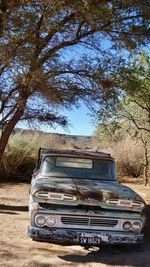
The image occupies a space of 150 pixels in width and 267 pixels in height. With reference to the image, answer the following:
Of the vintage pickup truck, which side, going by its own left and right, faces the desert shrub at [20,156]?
back

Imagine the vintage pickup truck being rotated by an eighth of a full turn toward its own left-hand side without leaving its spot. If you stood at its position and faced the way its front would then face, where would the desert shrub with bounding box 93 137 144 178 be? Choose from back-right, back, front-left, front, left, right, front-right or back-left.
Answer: back-left

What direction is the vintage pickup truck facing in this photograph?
toward the camera
